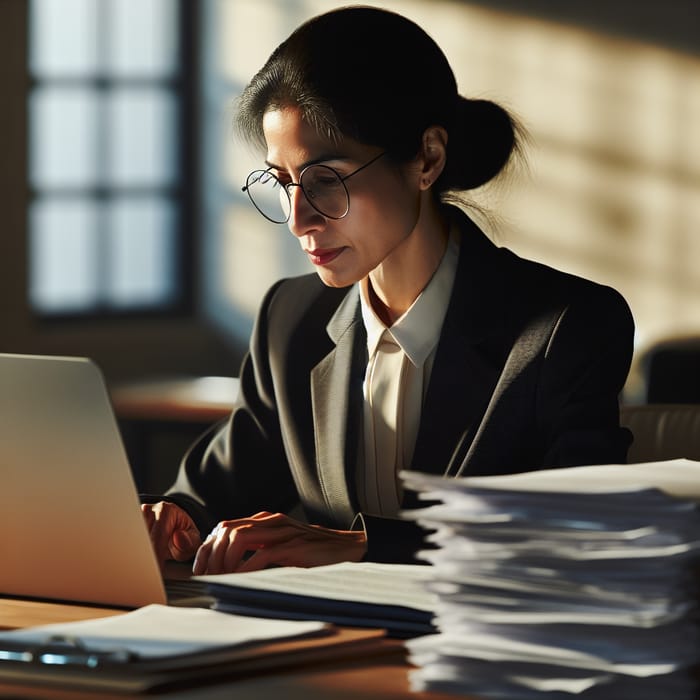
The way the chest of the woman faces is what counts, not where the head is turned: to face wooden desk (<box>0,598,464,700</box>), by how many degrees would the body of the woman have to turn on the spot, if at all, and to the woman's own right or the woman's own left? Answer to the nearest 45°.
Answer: approximately 45° to the woman's own left

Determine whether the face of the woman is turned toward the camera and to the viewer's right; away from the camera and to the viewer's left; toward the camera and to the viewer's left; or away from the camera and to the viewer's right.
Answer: toward the camera and to the viewer's left

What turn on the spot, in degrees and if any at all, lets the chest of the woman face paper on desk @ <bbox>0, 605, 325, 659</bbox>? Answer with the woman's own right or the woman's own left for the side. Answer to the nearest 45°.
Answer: approximately 45° to the woman's own left

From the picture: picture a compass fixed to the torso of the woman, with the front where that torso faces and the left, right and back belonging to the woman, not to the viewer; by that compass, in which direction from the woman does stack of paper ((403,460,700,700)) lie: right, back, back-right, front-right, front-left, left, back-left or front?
front-left

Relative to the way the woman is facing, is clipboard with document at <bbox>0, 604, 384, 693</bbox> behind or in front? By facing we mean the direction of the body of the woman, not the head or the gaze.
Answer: in front

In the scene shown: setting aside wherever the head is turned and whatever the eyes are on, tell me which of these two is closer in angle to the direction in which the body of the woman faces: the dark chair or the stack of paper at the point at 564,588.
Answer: the stack of paper

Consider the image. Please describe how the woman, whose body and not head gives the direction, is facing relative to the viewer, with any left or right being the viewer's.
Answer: facing the viewer and to the left of the viewer

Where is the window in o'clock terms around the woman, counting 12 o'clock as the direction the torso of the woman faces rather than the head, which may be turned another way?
The window is roughly at 4 o'clock from the woman.

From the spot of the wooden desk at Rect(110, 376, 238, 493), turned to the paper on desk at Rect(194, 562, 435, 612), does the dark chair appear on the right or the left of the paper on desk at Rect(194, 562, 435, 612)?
left

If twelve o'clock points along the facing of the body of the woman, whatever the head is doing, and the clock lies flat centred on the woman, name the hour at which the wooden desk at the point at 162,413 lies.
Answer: The wooden desk is roughly at 4 o'clock from the woman.

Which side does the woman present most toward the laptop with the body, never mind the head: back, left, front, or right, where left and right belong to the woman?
front
